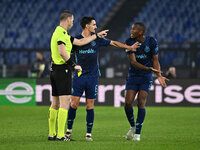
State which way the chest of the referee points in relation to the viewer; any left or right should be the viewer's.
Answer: facing to the right of the viewer
